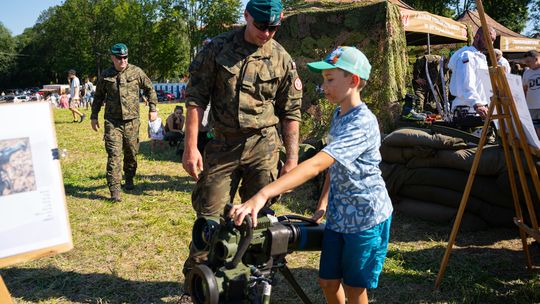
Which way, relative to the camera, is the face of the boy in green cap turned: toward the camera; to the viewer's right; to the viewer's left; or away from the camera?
to the viewer's left

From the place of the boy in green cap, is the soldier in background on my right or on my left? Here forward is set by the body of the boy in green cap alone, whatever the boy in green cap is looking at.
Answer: on my right

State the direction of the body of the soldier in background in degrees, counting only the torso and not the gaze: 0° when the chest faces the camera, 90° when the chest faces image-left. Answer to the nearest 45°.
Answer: approximately 0°

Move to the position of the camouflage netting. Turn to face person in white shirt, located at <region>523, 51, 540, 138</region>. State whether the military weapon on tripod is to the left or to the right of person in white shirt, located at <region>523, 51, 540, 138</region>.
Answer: right

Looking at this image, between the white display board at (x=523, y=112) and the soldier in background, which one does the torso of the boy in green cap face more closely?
the soldier in background

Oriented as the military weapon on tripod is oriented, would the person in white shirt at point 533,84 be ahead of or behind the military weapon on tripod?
behind

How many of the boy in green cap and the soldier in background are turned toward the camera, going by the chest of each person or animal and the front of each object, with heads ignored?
1

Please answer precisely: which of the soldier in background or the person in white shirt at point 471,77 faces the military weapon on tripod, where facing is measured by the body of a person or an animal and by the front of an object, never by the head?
the soldier in background

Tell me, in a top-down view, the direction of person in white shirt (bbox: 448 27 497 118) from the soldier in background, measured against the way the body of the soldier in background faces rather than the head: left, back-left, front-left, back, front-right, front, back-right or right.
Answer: front-left

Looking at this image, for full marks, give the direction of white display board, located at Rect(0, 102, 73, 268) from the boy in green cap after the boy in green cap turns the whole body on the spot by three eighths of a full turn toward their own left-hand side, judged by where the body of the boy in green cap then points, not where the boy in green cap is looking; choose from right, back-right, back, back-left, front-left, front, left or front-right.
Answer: back-right

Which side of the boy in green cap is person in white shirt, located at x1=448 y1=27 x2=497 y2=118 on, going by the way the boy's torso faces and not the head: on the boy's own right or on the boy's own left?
on the boy's own right
